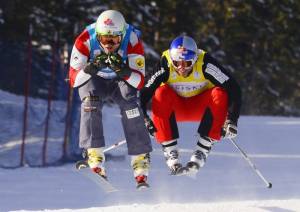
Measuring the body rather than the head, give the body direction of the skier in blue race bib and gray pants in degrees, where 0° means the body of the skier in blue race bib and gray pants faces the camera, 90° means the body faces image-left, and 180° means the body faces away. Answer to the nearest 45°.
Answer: approximately 0°
